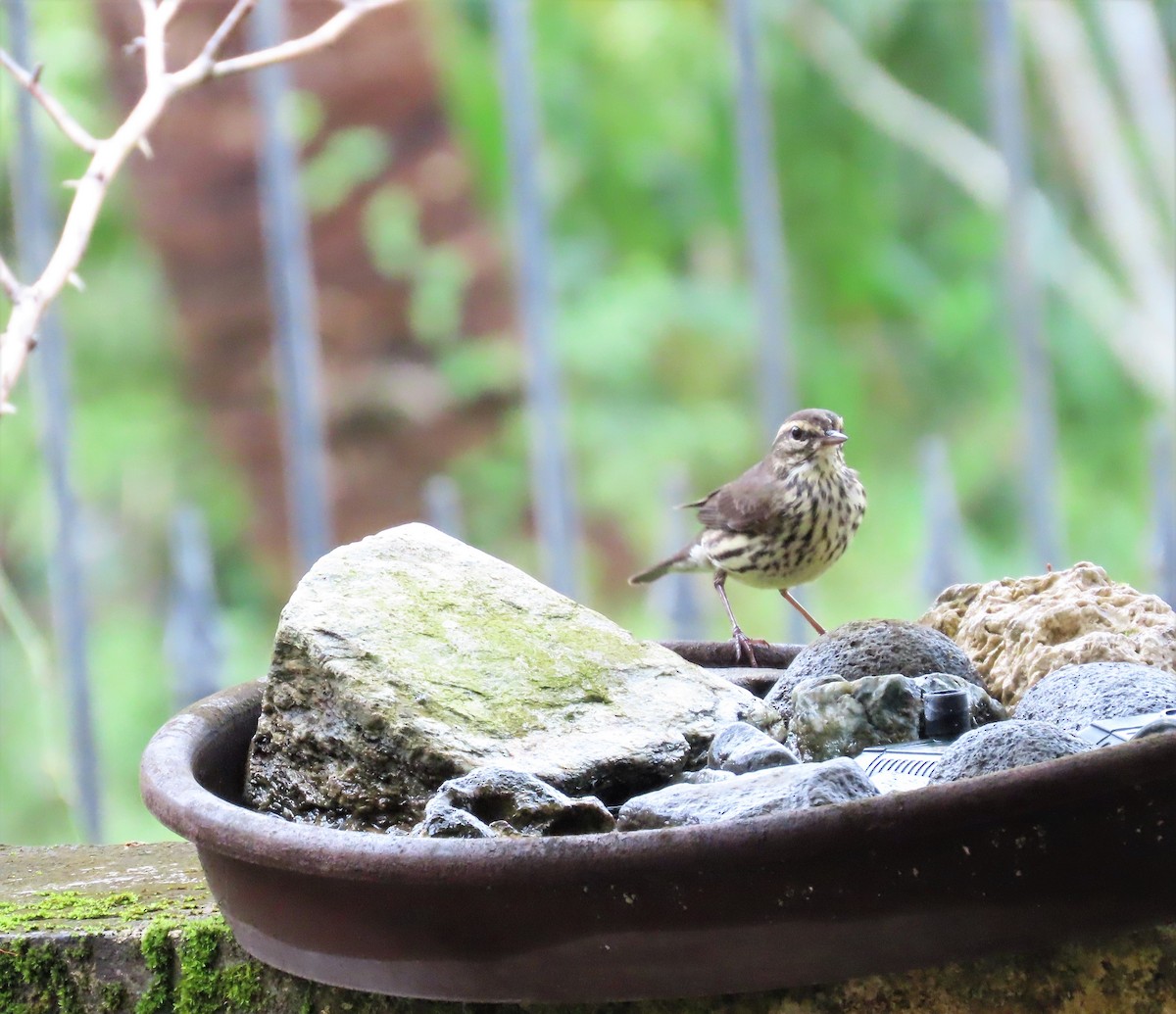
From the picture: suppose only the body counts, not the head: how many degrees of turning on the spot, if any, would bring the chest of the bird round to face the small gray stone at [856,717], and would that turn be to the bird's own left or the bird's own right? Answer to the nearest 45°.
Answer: approximately 45° to the bird's own right

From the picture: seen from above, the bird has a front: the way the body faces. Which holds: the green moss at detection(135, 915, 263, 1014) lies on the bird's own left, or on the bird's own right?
on the bird's own right

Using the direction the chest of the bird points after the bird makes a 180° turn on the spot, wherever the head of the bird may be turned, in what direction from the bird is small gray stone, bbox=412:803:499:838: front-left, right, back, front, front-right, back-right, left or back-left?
back-left

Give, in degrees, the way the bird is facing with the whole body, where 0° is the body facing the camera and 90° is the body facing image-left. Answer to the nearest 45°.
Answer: approximately 315°

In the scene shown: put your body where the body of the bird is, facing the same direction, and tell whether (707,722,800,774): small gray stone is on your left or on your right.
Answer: on your right

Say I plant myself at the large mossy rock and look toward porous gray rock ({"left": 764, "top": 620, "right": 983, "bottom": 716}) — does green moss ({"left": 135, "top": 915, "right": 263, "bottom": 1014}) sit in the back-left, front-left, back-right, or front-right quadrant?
back-right

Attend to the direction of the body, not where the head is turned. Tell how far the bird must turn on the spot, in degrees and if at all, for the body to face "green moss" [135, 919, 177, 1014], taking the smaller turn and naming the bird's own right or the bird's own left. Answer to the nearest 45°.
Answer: approximately 45° to the bird's own right

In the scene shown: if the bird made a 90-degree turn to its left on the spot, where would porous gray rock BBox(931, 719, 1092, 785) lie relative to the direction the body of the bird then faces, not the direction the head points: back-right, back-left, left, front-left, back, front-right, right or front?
back-right

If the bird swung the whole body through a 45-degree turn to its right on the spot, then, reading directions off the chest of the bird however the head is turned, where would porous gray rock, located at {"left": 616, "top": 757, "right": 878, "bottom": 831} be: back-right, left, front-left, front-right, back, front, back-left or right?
front
